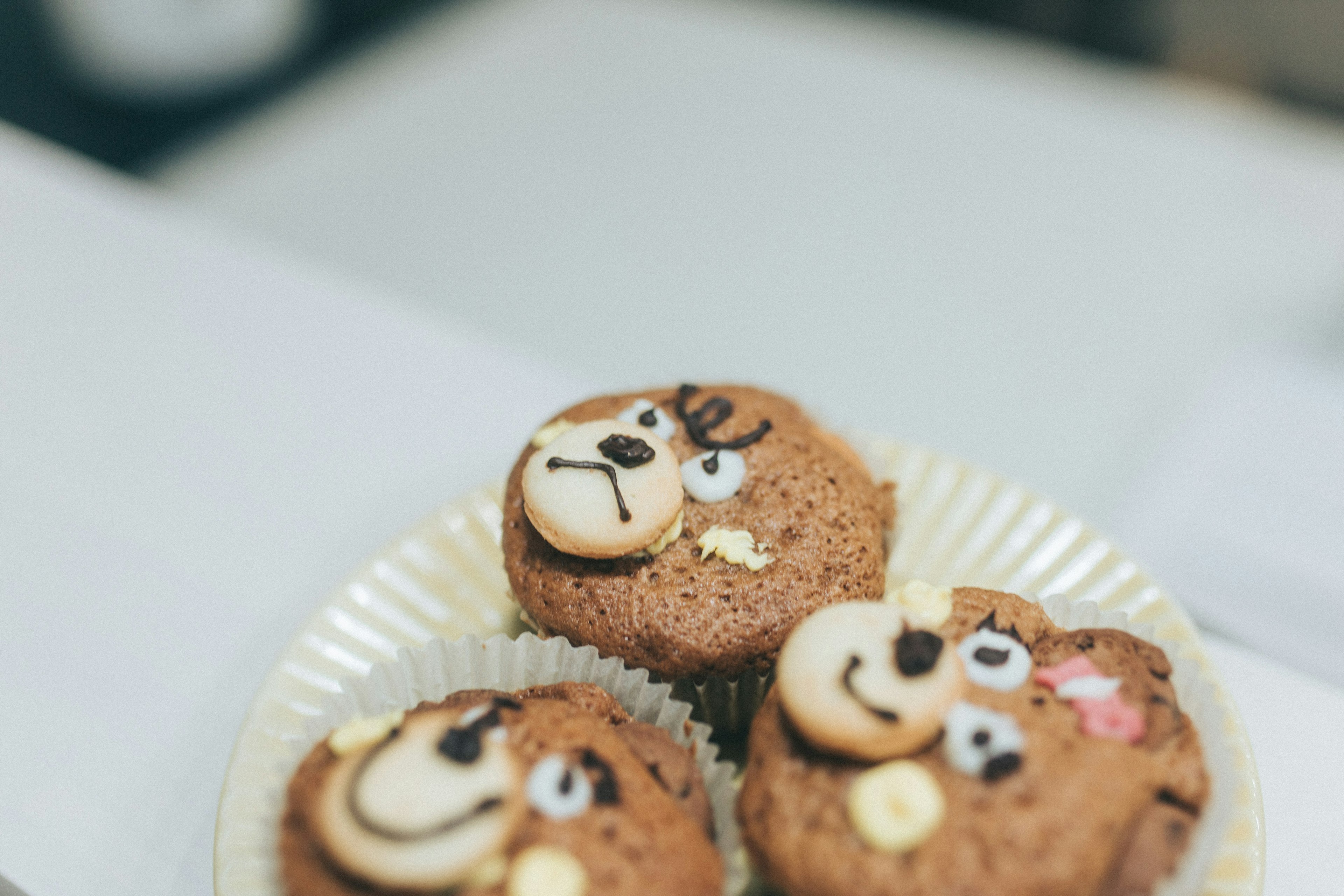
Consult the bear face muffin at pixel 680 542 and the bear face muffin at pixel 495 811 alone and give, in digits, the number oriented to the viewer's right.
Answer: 0

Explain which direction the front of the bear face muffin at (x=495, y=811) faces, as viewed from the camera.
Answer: facing the viewer and to the left of the viewer

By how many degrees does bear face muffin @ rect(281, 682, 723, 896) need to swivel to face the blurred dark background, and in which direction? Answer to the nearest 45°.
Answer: approximately 135° to its right
